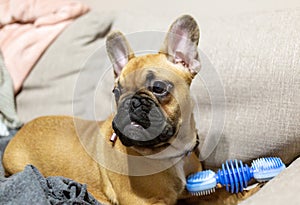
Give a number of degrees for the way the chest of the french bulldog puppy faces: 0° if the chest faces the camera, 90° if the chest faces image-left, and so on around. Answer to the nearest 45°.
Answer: approximately 315°

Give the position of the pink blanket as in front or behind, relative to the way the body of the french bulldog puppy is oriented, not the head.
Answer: behind

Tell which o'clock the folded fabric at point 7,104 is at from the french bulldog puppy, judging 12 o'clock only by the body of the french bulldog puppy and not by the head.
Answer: The folded fabric is roughly at 6 o'clock from the french bulldog puppy.
